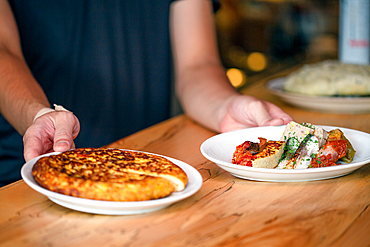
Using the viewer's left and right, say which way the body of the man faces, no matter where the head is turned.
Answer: facing the viewer and to the right of the viewer

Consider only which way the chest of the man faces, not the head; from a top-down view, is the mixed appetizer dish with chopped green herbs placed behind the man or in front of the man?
in front

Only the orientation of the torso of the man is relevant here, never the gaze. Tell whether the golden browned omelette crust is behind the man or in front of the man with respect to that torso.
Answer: in front

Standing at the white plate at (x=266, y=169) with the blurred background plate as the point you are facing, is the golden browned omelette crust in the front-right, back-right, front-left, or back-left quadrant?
back-left

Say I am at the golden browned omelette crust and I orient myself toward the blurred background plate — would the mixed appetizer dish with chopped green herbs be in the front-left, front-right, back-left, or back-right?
front-right
